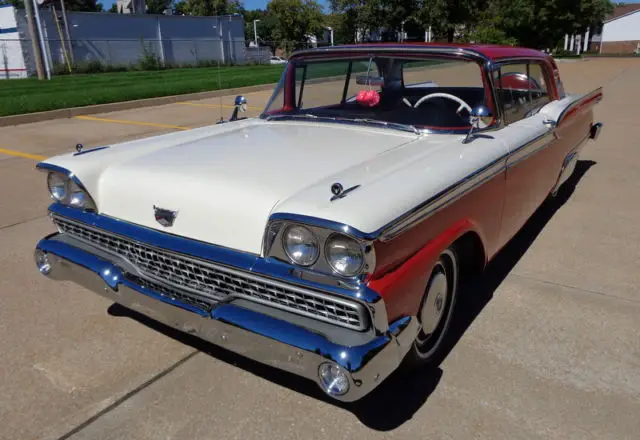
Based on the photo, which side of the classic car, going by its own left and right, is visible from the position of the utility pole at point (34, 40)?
right

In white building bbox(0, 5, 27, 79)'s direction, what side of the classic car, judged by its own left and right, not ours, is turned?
right

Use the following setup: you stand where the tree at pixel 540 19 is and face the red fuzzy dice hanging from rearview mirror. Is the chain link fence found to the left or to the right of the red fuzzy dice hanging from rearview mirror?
right

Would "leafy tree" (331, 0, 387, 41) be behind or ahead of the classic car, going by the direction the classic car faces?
behind

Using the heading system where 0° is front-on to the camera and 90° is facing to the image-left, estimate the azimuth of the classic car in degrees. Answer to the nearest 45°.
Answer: approximately 45°

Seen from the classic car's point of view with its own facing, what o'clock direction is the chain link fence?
The chain link fence is roughly at 4 o'clock from the classic car.

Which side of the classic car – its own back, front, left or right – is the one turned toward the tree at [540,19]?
back
